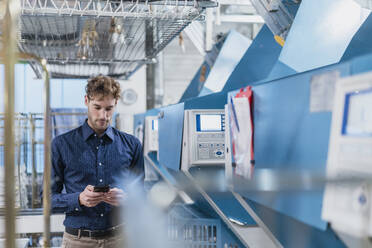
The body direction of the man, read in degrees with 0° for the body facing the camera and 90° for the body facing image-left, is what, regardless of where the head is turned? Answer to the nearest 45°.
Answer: approximately 0°

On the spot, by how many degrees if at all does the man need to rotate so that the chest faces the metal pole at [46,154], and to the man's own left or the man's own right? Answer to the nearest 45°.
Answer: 0° — they already face it

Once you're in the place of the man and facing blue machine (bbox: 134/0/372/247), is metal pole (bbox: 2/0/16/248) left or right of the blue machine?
right

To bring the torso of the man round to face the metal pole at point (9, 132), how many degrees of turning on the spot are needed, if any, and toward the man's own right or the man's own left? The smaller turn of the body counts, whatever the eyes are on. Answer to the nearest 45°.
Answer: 0° — they already face it
